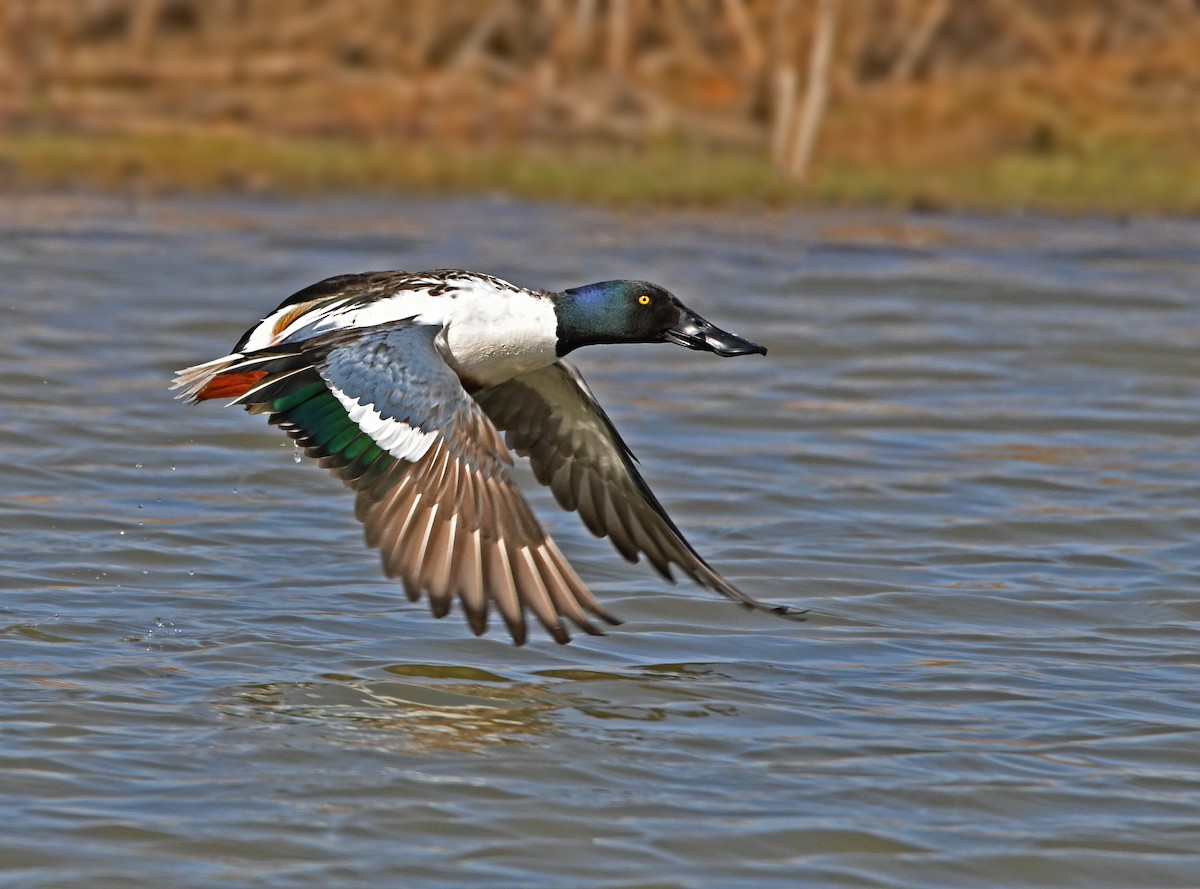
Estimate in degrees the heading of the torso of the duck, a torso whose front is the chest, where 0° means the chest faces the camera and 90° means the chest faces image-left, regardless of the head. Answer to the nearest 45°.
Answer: approximately 270°
